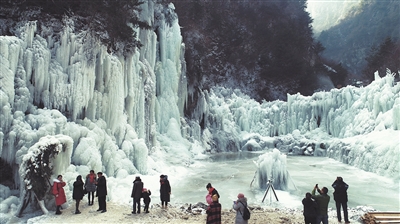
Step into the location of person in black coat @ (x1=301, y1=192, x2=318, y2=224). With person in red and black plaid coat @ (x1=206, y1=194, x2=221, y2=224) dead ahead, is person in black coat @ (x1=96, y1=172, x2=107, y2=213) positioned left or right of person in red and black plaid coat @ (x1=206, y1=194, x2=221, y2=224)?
right

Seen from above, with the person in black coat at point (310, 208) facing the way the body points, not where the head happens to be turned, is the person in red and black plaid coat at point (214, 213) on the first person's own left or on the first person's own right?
on the first person's own left

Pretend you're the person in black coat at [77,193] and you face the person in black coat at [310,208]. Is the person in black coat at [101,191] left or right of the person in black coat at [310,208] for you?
left

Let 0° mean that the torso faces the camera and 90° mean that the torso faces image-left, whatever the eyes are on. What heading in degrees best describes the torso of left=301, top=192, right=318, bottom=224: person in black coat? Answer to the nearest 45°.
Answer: approximately 180°

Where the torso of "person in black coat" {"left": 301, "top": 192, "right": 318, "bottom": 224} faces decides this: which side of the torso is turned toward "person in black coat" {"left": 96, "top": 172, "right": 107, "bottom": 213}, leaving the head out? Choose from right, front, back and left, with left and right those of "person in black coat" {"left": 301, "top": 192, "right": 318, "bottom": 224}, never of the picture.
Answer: left

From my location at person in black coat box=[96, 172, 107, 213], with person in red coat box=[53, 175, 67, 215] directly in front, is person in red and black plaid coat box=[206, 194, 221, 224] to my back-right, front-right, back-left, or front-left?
back-left

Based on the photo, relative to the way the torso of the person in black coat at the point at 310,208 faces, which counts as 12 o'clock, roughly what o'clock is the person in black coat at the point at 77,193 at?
the person in black coat at the point at 77,193 is roughly at 9 o'clock from the person in black coat at the point at 310,208.

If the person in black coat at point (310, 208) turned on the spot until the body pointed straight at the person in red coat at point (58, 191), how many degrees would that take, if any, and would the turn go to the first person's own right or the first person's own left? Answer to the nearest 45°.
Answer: approximately 90° to the first person's own left

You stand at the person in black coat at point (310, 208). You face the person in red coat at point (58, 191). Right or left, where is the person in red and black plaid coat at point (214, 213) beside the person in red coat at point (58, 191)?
left
